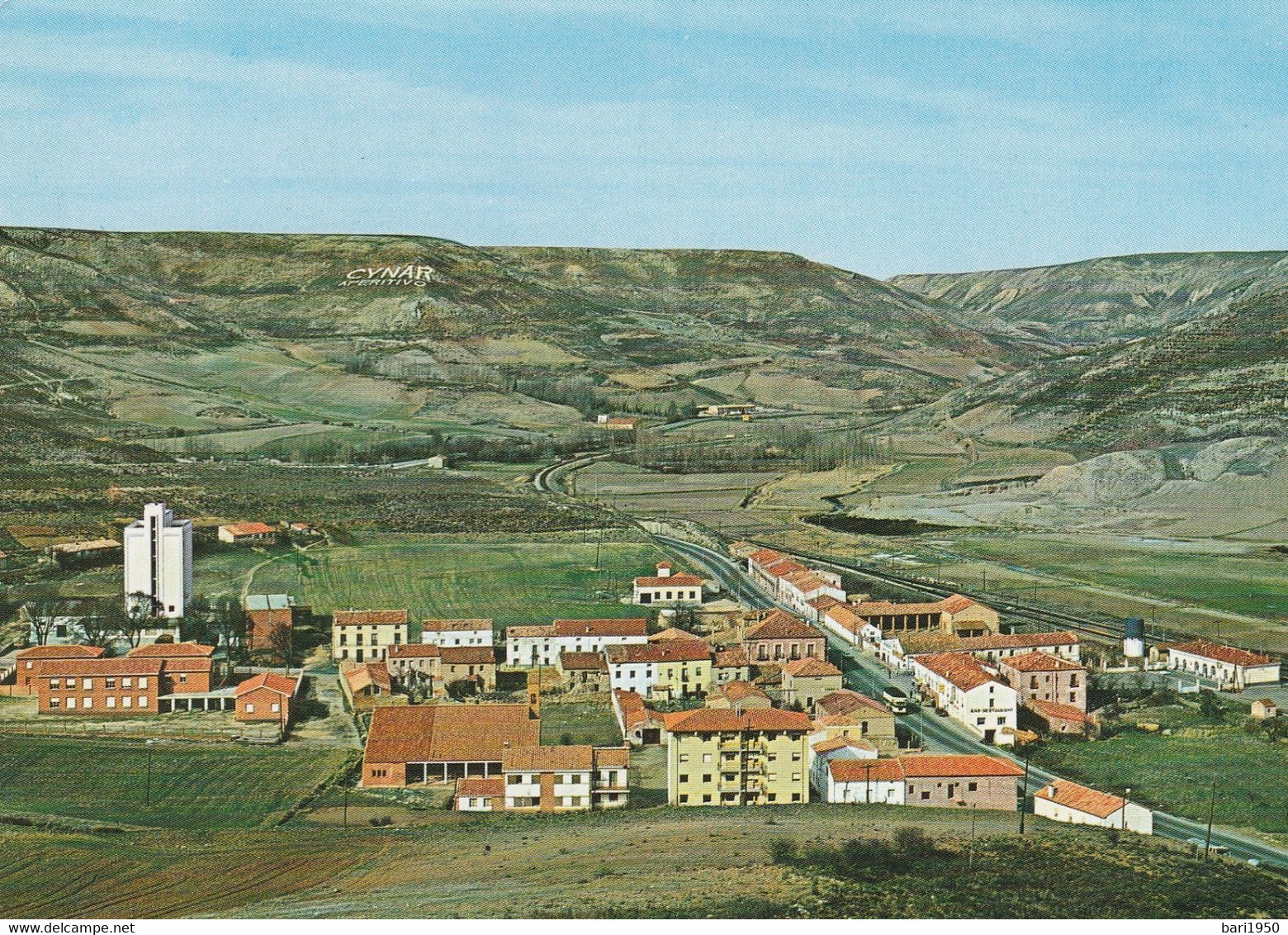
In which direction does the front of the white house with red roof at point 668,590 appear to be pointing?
toward the camera

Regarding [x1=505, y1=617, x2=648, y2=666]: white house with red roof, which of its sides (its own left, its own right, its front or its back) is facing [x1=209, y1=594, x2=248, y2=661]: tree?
right

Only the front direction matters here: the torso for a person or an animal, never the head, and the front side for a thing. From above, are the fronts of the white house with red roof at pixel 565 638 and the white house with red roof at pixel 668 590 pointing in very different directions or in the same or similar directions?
same or similar directions

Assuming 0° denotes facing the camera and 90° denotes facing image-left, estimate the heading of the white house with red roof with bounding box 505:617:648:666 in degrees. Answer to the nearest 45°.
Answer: approximately 0°

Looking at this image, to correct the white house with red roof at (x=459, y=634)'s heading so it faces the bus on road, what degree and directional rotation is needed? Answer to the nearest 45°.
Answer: approximately 45° to its left

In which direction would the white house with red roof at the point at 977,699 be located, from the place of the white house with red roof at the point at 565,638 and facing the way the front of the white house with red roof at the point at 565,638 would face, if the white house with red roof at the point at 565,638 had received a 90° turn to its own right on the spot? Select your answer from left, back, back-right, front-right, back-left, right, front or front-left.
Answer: back-left

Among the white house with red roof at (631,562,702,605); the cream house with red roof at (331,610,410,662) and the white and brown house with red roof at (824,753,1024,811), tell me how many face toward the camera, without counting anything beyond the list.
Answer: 3

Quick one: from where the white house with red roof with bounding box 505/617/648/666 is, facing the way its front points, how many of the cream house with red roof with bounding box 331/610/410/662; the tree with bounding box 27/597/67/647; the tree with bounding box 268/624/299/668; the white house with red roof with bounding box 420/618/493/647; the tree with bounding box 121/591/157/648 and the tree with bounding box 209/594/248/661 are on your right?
6

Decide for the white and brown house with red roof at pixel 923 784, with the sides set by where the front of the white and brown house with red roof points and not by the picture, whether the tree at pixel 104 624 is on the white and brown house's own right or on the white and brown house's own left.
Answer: on the white and brown house's own right

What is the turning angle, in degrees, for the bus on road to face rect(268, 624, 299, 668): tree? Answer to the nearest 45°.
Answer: approximately 135° to its right

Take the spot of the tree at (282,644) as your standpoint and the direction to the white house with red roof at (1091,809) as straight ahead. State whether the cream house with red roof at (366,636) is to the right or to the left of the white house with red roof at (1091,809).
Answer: left

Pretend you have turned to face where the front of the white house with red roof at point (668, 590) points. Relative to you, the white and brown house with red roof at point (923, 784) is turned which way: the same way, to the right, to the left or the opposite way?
the same way

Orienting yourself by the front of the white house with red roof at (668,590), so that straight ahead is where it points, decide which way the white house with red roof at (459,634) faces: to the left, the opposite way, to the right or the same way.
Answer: the same way

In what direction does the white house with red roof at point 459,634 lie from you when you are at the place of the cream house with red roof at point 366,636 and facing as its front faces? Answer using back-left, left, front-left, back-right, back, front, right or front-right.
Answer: left

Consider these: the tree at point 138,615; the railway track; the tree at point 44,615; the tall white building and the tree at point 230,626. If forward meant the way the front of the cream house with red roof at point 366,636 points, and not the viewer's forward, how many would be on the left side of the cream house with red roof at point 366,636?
1

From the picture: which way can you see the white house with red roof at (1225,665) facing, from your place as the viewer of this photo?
facing the viewer and to the left of the viewer
